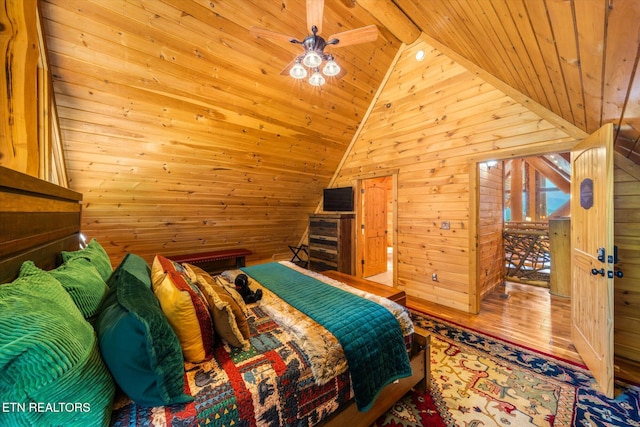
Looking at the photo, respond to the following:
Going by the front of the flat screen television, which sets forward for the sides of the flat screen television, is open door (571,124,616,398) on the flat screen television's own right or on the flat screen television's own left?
on the flat screen television's own left

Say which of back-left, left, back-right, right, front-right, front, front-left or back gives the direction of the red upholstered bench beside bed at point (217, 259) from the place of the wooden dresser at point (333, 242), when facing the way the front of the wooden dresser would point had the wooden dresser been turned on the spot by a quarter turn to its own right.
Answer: front-left

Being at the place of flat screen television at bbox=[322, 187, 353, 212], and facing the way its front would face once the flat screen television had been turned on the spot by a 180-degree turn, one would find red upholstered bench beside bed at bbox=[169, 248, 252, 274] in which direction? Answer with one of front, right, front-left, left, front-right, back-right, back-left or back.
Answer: back-left

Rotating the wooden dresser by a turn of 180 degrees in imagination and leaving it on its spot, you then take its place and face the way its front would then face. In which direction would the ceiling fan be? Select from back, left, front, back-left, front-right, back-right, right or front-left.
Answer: back-right

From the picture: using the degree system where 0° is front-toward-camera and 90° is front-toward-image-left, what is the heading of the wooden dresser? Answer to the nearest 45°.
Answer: approximately 45°

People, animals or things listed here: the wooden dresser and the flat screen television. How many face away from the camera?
0

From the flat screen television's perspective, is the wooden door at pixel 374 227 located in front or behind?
behind

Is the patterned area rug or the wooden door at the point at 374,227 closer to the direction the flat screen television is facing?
the patterned area rug

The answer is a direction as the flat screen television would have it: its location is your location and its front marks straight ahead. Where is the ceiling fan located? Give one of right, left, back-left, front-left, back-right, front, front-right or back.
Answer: front-left

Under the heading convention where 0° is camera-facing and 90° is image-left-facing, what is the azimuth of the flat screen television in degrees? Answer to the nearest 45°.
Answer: approximately 45°

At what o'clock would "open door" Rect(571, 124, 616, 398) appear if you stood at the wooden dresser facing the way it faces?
The open door is roughly at 9 o'clock from the wooden dresser.
